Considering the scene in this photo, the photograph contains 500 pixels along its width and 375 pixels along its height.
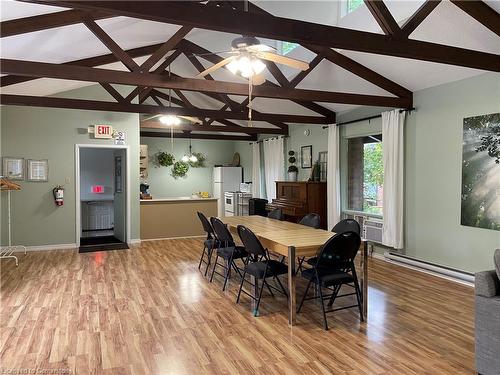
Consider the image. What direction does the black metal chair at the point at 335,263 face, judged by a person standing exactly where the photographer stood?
facing away from the viewer and to the left of the viewer

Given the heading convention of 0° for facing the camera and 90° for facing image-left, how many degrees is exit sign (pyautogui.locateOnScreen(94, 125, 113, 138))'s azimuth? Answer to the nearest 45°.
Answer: approximately 0°

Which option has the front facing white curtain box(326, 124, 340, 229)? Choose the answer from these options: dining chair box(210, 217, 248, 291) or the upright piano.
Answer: the dining chair

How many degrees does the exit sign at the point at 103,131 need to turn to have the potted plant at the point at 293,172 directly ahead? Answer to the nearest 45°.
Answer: approximately 90° to its left

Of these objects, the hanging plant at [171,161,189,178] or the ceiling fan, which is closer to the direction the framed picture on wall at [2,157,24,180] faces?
the ceiling fan

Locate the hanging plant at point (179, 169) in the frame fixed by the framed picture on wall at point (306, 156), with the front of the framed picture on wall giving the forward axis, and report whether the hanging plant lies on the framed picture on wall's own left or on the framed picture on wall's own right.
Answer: on the framed picture on wall's own right

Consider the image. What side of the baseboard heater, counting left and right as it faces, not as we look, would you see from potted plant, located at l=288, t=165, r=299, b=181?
right
